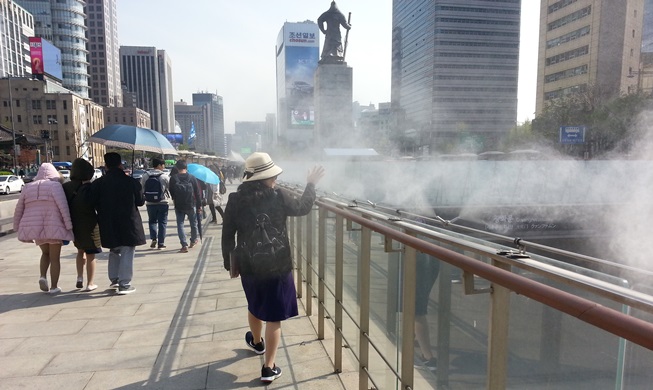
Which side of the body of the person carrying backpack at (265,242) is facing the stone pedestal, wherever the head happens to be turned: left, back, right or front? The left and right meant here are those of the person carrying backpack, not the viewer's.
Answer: front

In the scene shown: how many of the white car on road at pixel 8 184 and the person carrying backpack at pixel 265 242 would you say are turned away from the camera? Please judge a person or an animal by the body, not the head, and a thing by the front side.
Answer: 1

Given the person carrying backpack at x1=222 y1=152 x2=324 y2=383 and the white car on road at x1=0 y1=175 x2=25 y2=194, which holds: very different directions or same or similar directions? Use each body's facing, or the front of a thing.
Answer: very different directions

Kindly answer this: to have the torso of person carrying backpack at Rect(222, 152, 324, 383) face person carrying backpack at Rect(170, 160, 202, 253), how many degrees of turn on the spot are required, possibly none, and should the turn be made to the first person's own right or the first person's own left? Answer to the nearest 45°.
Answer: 0° — they already face them

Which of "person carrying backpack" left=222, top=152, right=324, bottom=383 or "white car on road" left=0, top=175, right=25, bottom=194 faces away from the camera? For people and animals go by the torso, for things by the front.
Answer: the person carrying backpack

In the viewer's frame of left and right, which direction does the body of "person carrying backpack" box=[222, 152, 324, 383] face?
facing away from the viewer

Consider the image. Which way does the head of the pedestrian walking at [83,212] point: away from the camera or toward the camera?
away from the camera

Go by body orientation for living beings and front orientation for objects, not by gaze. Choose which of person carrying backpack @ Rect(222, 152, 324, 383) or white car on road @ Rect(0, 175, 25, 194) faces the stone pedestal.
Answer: the person carrying backpack

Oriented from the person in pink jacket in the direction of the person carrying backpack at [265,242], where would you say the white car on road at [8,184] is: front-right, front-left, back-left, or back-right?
back-left

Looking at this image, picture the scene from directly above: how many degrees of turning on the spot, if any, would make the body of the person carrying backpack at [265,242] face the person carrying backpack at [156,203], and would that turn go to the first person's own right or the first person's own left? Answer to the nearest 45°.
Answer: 0° — they already face them

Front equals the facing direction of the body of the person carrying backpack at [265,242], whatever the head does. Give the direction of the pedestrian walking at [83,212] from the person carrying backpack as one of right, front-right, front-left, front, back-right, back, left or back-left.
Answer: front-left
